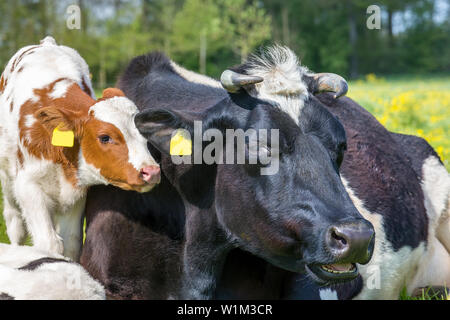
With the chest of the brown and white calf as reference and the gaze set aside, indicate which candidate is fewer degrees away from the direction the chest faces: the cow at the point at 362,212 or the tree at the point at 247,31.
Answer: the cow

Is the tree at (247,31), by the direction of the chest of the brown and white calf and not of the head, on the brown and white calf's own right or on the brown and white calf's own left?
on the brown and white calf's own left

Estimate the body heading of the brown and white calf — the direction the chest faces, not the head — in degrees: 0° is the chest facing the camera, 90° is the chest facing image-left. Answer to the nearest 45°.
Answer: approximately 315°

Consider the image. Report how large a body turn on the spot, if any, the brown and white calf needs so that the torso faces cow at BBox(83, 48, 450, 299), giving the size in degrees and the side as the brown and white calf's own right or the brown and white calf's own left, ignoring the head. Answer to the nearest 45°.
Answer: approximately 45° to the brown and white calf's own left
